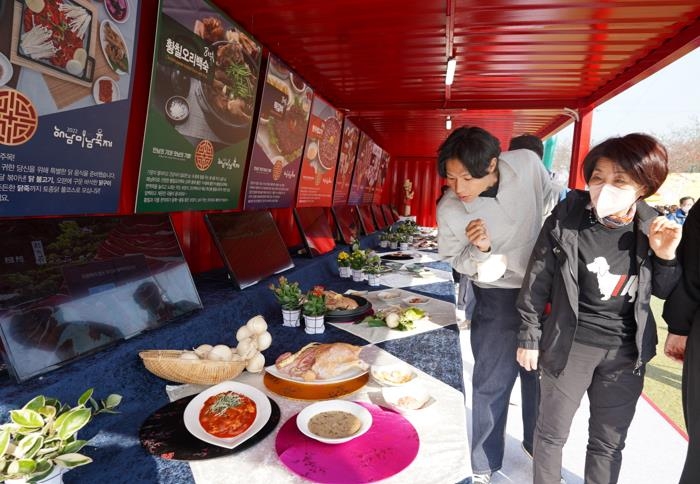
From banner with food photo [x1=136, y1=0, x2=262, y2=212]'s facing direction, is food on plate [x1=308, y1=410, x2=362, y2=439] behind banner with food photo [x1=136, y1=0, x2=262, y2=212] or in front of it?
in front

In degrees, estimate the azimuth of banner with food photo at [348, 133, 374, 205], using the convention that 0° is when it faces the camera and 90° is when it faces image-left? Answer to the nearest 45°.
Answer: approximately 315°

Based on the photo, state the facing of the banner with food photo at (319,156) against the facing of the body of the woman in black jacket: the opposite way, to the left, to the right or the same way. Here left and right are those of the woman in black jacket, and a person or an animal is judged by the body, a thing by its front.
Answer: to the left

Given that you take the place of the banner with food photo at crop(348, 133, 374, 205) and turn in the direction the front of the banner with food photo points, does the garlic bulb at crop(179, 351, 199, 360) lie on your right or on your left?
on your right

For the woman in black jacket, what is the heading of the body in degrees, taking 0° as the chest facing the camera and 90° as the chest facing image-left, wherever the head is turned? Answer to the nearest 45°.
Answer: approximately 0°

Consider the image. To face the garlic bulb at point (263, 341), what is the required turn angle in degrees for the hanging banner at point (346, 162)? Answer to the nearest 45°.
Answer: approximately 45° to its right

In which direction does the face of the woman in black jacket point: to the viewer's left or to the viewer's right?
to the viewer's left

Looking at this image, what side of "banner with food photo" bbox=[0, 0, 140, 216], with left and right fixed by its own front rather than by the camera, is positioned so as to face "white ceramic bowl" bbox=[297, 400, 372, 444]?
front
